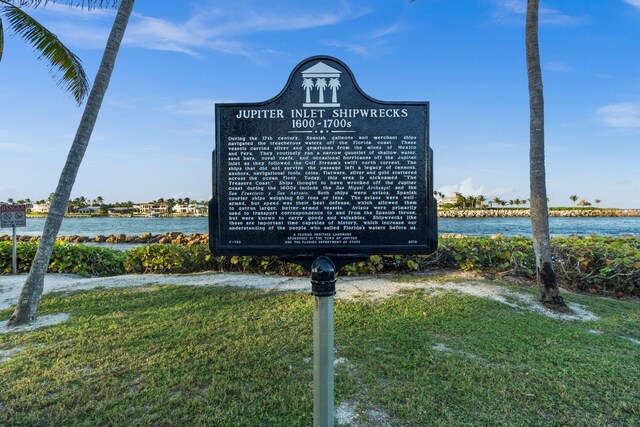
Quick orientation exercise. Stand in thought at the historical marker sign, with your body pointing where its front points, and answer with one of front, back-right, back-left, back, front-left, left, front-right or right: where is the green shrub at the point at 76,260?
back-right

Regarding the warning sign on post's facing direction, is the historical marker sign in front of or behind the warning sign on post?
in front

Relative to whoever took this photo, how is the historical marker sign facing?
facing the viewer

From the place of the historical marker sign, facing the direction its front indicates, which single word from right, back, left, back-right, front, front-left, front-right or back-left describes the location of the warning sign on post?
back-right

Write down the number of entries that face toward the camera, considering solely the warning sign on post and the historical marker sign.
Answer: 2

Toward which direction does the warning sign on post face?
toward the camera

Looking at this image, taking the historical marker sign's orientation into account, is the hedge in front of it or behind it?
behind
